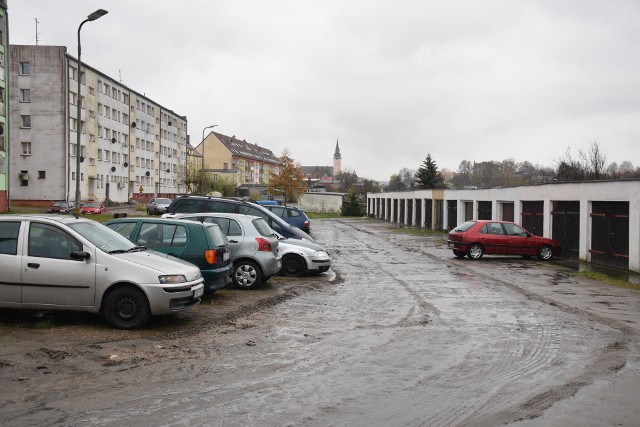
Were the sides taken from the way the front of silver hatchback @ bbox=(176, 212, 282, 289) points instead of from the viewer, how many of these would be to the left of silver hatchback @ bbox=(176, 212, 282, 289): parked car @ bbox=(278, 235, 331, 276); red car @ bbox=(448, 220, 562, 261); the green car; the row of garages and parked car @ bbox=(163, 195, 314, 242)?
1

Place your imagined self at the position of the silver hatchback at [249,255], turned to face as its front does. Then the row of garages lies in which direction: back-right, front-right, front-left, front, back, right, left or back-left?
right

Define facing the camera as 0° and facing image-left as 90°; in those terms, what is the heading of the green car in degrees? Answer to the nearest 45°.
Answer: approximately 135°

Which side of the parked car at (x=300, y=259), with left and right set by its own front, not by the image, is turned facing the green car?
right

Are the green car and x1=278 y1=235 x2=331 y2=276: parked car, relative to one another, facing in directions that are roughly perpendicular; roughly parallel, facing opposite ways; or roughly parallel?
roughly parallel, facing opposite ways

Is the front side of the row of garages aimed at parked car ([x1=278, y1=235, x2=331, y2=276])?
yes

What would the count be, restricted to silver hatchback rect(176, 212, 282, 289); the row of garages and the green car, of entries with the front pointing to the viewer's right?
0

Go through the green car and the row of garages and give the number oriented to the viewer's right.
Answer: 0

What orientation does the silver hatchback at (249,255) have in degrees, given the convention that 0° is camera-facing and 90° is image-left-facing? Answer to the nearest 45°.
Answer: approximately 135°

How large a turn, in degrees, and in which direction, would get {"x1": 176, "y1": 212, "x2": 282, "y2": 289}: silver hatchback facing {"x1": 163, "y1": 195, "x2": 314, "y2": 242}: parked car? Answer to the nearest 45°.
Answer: approximately 45° to its right

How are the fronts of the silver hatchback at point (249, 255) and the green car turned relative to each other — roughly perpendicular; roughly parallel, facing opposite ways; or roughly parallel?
roughly parallel

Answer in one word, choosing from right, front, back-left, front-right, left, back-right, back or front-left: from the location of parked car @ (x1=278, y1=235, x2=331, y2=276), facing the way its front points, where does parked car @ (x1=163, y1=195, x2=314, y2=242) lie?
back

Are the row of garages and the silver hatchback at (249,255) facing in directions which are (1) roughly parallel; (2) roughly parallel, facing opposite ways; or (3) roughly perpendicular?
roughly perpendicular

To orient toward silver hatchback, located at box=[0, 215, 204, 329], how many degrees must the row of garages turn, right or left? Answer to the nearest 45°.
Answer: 0° — it already faces it

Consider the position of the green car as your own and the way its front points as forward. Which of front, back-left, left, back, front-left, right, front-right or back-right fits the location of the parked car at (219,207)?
front-right

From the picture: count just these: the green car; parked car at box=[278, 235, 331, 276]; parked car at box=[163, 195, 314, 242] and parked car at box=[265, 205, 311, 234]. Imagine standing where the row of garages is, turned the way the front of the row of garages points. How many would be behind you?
0

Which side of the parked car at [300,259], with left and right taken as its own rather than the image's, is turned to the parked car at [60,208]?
back

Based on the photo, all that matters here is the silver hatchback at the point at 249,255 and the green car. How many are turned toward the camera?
0
